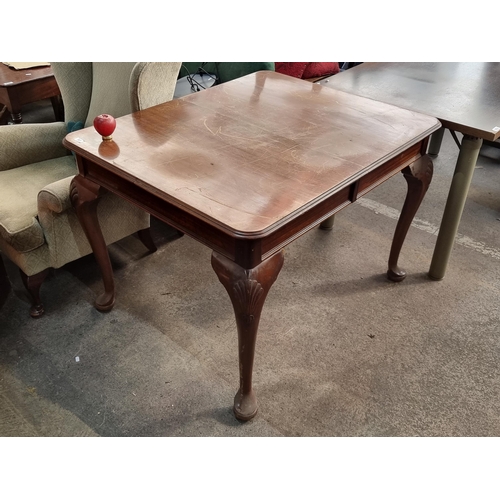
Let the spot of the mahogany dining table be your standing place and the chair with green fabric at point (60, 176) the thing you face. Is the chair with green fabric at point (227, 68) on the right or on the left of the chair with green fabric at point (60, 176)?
right

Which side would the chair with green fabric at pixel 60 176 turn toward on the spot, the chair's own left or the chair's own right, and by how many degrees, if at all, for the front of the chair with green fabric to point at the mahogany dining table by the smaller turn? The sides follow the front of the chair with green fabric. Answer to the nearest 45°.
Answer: approximately 90° to the chair's own left

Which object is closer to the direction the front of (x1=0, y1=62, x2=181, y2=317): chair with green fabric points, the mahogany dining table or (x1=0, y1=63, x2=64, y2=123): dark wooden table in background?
the mahogany dining table

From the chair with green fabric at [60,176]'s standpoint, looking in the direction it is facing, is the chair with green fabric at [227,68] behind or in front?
behind

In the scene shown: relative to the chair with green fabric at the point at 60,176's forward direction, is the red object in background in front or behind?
behind

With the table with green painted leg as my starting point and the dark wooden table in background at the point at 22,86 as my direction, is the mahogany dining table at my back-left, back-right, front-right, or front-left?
front-left

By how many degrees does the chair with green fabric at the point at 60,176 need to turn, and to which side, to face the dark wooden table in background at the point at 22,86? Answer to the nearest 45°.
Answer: approximately 135° to its right

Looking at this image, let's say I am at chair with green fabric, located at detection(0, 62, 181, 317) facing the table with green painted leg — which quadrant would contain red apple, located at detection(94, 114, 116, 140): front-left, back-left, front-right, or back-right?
front-right
